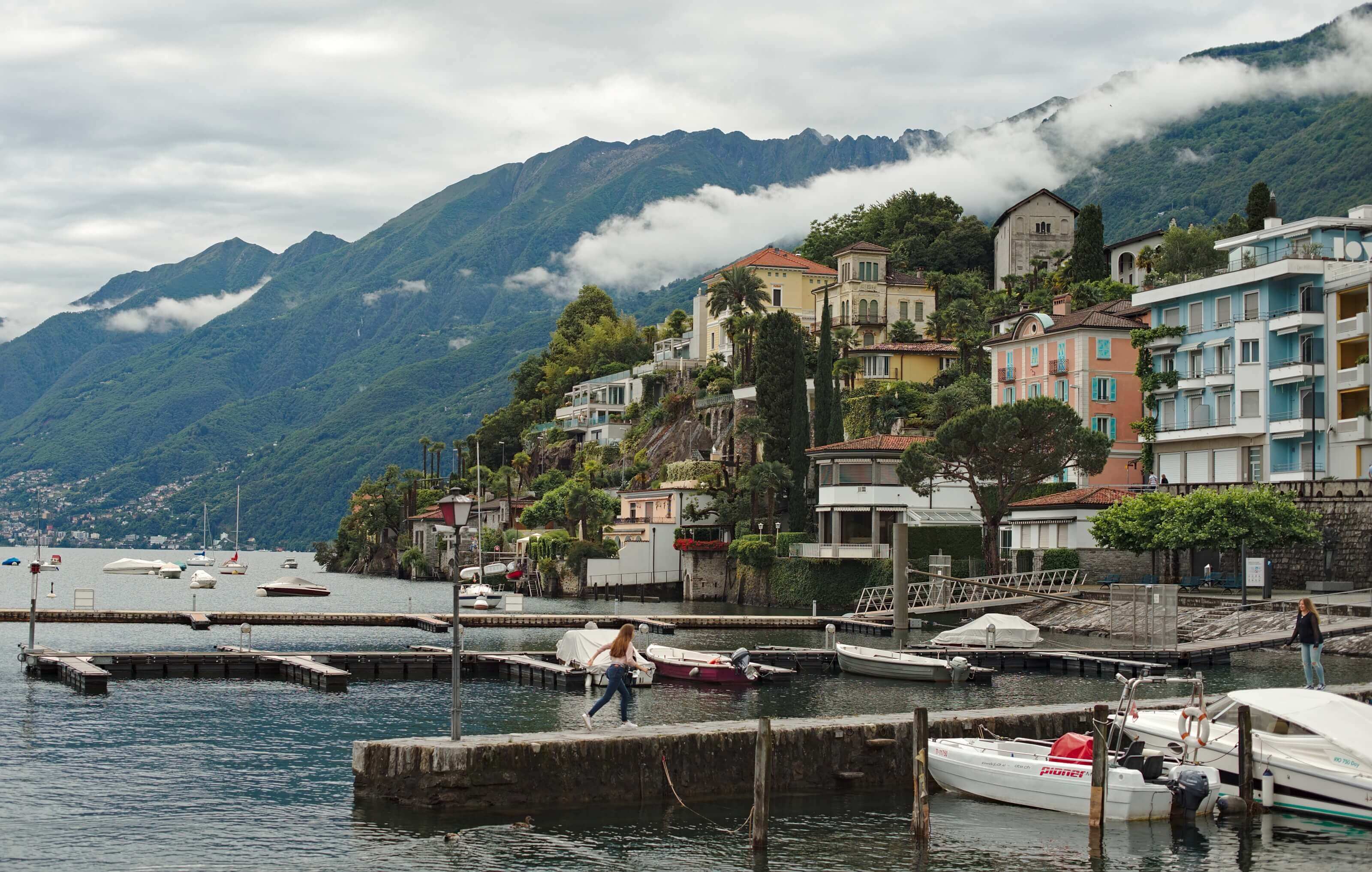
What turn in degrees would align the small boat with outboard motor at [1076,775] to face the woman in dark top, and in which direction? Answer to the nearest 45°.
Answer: approximately 90° to its right

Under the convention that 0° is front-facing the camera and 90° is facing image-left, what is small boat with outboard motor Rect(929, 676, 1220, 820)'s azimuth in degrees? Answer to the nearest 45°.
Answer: approximately 135°

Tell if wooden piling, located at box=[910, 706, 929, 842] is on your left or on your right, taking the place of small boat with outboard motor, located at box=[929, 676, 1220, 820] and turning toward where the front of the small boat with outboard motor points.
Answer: on your left

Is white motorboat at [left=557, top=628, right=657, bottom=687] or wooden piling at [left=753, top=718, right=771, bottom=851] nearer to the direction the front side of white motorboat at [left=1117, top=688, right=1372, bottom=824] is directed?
the white motorboat

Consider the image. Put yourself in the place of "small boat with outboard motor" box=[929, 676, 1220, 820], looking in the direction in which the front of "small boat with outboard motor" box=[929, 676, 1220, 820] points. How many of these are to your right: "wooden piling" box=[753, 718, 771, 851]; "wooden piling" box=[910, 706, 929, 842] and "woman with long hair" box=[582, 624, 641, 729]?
0

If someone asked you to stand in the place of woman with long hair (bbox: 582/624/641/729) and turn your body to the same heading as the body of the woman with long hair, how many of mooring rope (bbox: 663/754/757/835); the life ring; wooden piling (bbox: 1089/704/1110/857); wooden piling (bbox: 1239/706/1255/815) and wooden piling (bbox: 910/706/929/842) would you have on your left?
0

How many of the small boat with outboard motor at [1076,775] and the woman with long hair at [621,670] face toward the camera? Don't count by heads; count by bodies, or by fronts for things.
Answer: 0

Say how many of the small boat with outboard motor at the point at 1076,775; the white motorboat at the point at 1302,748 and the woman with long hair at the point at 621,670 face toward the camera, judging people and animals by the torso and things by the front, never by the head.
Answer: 0

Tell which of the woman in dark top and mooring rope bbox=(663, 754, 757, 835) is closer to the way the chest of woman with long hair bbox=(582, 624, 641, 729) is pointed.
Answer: the woman in dark top
